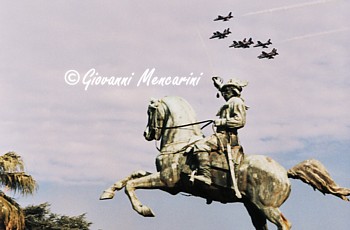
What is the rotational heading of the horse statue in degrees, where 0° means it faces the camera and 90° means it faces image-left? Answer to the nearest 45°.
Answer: approximately 90°

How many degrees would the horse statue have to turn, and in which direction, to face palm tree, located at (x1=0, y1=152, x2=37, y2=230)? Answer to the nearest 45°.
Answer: approximately 45° to its right
